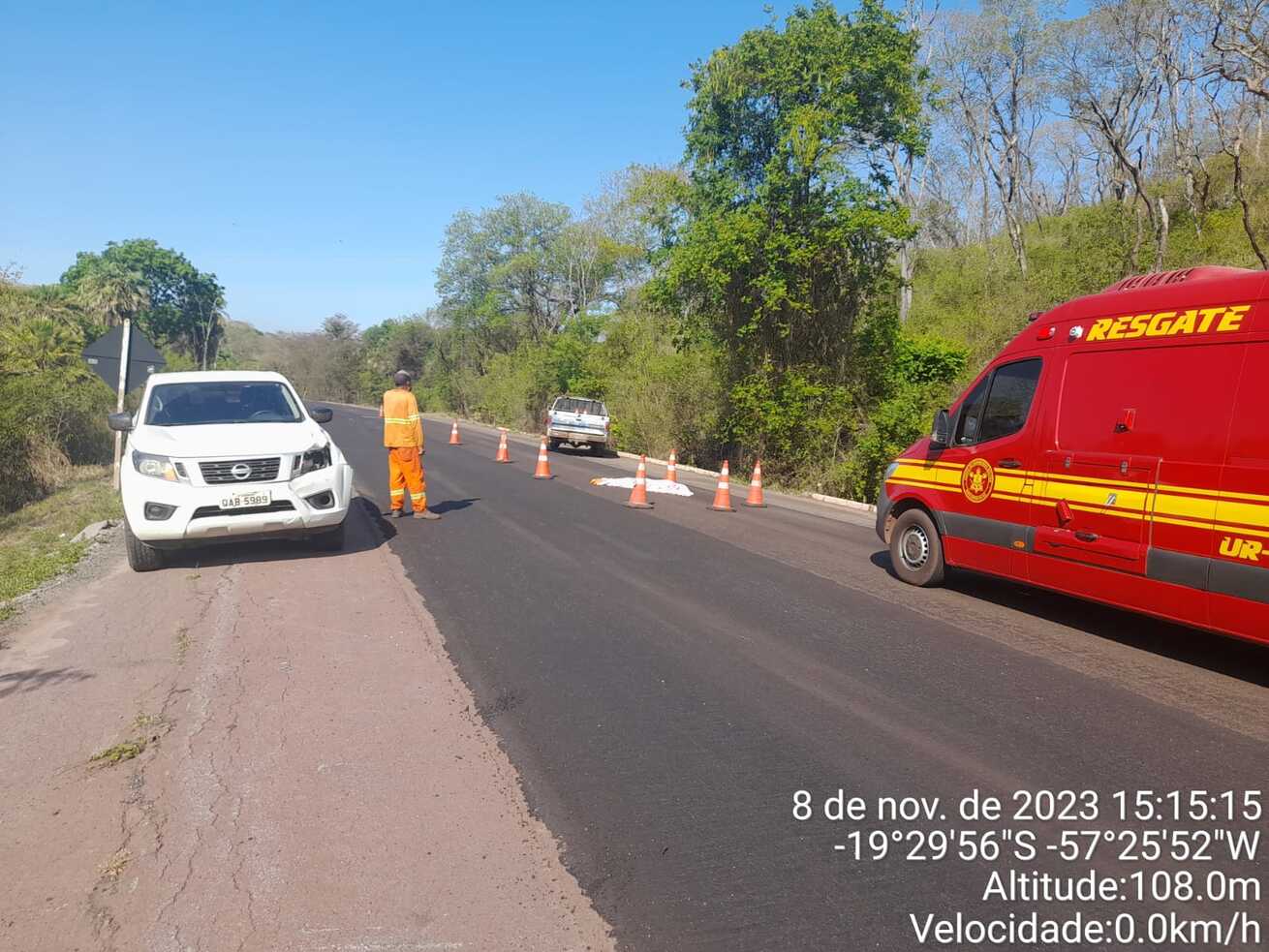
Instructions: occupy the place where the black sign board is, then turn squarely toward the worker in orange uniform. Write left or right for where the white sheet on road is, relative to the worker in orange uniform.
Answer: left

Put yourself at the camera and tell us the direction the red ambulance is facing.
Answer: facing away from the viewer and to the left of the viewer

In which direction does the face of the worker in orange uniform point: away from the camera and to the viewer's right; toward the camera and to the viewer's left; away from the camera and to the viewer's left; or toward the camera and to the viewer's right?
away from the camera and to the viewer's right

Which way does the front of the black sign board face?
away from the camera

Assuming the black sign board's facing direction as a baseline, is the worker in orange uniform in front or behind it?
behind

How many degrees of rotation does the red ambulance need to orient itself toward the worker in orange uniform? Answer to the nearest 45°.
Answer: approximately 45° to its left

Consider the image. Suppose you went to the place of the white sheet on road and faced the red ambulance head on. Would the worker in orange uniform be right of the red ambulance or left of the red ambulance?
right

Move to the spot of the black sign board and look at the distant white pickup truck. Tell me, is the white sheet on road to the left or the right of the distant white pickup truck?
right
